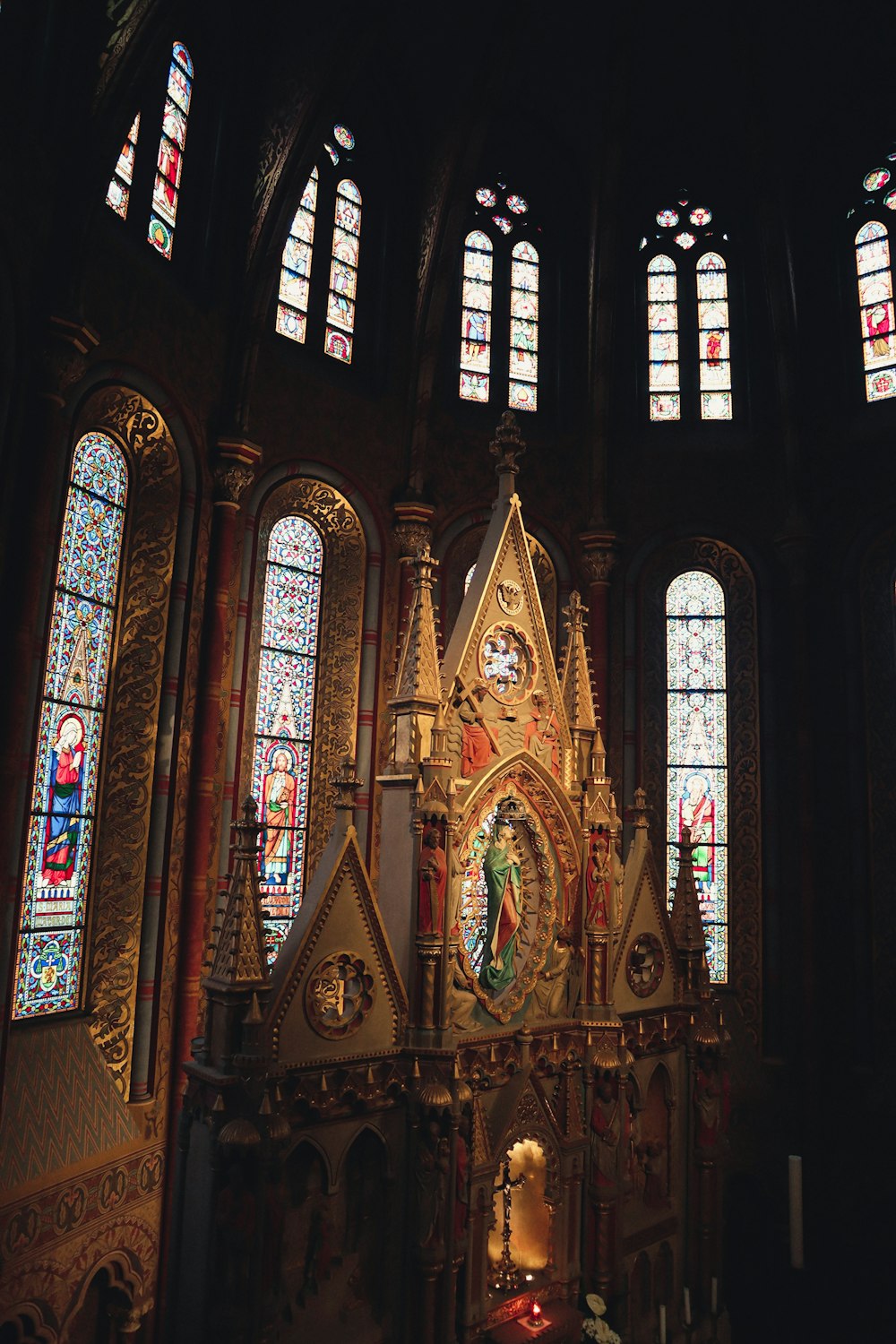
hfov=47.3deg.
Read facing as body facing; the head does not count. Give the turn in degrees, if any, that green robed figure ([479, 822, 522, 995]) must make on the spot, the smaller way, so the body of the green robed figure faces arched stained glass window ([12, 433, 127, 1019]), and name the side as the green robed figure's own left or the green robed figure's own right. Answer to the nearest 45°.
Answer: approximately 135° to the green robed figure's own right

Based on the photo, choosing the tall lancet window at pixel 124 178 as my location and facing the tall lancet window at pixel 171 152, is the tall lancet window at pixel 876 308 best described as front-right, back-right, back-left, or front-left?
front-right

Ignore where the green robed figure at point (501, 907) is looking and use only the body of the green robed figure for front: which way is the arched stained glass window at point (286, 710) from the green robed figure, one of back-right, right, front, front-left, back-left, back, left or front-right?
back

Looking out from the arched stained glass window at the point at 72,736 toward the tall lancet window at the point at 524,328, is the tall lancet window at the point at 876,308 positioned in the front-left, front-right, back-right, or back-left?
front-right

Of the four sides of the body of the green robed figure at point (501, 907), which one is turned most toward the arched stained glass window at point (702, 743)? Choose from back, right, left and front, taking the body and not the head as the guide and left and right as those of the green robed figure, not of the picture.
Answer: left

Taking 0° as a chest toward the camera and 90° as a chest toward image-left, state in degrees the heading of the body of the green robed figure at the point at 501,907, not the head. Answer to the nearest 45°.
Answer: approximately 315°

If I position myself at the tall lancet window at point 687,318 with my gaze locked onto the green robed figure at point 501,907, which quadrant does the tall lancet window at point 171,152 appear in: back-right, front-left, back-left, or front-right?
front-right
